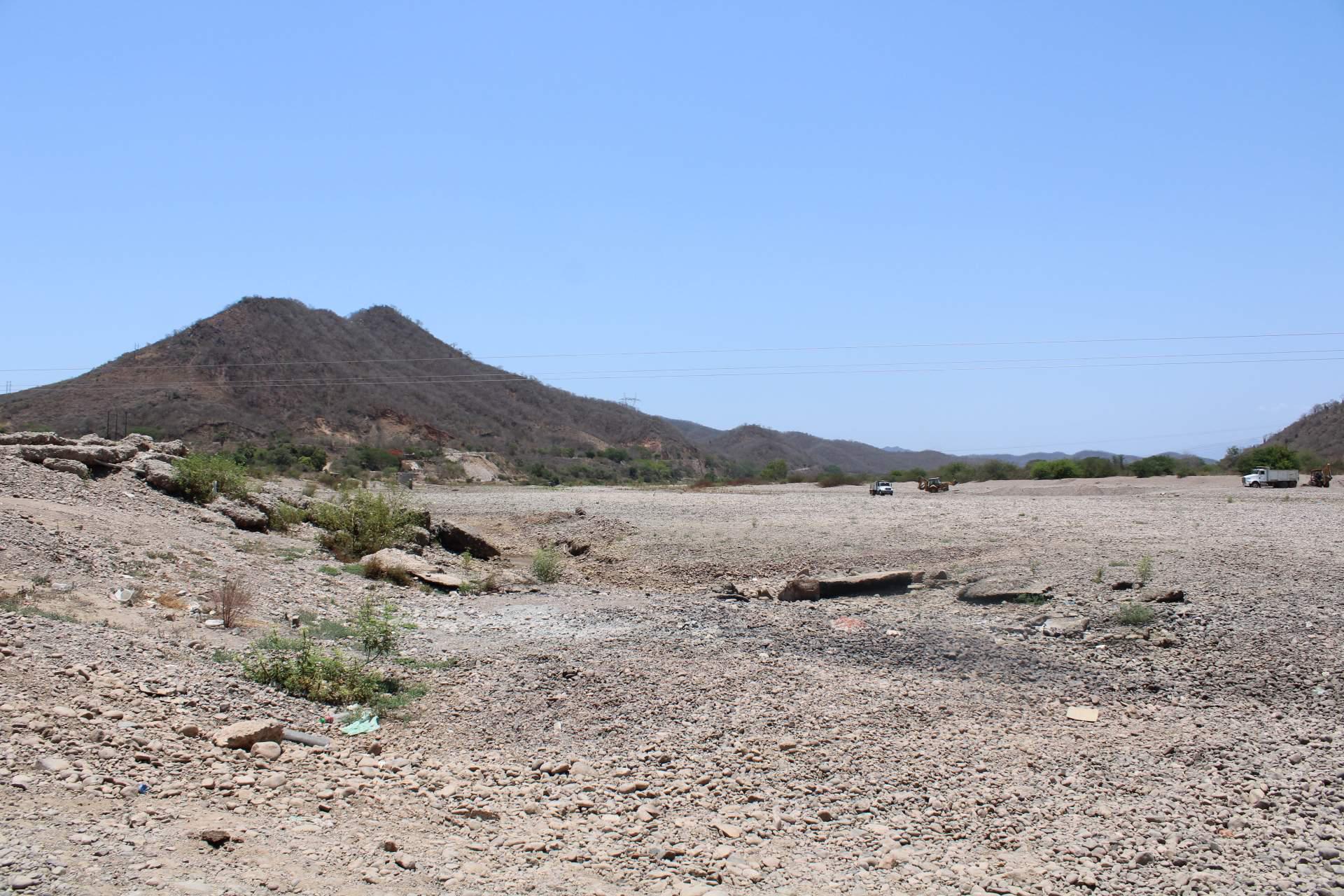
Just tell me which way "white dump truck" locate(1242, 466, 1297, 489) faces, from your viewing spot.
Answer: facing to the left of the viewer

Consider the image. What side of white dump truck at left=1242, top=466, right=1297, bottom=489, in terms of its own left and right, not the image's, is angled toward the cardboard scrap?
left

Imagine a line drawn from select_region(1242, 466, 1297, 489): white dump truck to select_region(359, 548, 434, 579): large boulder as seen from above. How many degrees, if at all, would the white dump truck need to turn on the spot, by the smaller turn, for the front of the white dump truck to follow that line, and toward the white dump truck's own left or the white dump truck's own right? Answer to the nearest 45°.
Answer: approximately 90° to the white dump truck's own left

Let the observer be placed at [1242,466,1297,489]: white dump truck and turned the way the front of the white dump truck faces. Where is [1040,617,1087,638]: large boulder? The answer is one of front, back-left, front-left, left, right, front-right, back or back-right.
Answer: left

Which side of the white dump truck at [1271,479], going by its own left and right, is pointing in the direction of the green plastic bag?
left

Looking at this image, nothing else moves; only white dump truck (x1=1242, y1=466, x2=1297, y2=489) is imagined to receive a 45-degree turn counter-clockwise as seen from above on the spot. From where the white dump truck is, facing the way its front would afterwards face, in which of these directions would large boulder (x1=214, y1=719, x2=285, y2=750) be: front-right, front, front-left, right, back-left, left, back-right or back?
front-left

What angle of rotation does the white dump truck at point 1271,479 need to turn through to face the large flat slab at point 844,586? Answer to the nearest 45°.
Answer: approximately 90° to its left

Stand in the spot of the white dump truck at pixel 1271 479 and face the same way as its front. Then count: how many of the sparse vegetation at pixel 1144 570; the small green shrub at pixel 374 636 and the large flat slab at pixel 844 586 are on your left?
3

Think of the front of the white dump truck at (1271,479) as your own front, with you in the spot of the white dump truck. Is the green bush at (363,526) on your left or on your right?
on your left

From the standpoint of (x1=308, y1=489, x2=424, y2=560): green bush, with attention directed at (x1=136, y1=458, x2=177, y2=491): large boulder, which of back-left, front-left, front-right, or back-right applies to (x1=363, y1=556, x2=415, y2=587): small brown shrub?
back-left

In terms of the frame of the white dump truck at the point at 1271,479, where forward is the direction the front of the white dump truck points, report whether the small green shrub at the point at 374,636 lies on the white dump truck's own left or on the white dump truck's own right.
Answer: on the white dump truck's own left

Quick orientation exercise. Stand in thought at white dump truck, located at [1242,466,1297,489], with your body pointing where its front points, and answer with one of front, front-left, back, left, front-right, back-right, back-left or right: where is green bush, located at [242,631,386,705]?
left

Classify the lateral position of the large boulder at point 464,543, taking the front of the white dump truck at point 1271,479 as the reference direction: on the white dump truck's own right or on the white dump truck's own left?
on the white dump truck's own left
